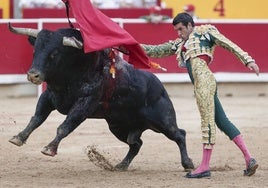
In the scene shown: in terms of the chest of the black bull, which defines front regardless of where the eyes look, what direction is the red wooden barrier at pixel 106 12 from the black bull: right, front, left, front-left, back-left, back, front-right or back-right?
back-right

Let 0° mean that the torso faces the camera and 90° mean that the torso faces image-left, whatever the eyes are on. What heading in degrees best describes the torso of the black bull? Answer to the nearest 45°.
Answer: approximately 45°
